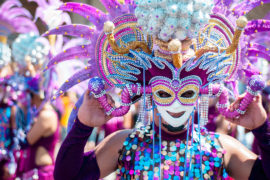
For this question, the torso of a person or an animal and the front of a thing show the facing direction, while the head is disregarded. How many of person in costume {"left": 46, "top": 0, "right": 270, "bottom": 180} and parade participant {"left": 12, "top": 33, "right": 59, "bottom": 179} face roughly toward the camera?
1

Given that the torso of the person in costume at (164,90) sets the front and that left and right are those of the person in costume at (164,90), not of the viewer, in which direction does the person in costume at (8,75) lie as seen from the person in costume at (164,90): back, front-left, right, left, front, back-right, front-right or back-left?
back-right

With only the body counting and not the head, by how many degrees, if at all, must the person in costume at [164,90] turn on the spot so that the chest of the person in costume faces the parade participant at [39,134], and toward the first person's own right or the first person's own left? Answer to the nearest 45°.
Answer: approximately 135° to the first person's own right
